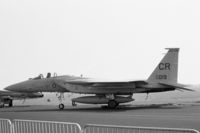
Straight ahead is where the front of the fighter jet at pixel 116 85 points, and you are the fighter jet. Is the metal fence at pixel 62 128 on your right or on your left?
on your left

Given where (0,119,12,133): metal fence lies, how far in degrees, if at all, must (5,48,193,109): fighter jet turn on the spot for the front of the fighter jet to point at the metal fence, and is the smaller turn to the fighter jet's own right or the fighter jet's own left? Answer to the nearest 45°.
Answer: approximately 90° to the fighter jet's own left

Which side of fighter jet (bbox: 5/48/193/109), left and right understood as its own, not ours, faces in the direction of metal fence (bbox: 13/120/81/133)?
left

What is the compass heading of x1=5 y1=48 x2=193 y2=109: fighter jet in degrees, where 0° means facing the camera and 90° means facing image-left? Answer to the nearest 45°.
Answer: approximately 90°

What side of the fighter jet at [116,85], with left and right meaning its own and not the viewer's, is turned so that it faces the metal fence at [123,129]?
left
